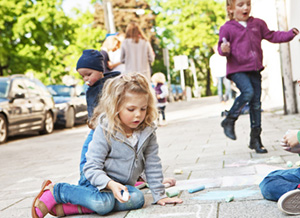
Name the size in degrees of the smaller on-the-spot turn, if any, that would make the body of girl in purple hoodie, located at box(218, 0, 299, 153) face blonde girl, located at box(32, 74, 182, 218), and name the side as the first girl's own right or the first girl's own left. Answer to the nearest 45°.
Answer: approximately 45° to the first girl's own right

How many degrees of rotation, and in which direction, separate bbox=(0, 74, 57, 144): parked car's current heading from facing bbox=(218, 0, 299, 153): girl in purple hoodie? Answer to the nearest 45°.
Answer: approximately 45° to its left

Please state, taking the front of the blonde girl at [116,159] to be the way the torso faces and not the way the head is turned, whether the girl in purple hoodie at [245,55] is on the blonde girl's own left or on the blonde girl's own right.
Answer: on the blonde girl's own left

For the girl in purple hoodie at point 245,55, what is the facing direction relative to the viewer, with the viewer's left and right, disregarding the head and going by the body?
facing the viewer and to the right of the viewer

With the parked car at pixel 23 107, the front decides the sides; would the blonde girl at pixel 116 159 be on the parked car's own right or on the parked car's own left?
on the parked car's own left

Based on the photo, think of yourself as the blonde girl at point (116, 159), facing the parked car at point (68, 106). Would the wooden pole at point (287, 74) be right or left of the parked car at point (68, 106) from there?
right

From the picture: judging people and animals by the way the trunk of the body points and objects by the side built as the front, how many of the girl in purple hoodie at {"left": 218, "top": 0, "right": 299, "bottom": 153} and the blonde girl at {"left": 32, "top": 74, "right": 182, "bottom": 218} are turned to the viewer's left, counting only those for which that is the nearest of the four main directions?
0

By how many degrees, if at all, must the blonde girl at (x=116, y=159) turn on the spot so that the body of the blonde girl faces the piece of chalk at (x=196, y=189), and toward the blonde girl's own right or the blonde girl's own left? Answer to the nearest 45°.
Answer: approximately 90° to the blonde girl's own left

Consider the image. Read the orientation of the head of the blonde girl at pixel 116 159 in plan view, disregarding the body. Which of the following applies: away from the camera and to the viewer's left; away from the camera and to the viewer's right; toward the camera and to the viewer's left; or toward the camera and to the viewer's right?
toward the camera and to the viewer's right
